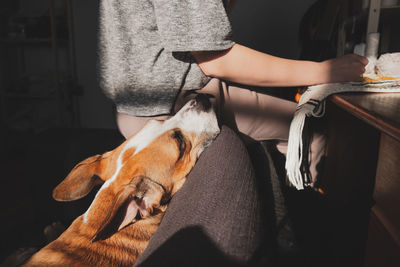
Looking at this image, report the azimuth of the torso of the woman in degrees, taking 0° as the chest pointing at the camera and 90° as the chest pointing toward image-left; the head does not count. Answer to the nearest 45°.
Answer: approximately 270°
